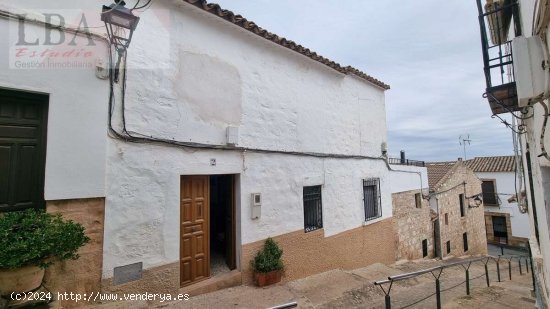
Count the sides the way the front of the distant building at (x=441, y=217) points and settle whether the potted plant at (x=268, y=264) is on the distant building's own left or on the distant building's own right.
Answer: on the distant building's own right

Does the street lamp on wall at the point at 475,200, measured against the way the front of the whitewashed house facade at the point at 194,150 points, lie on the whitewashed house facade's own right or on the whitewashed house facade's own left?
on the whitewashed house facade's own left

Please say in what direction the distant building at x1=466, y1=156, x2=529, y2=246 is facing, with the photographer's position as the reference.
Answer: facing the viewer

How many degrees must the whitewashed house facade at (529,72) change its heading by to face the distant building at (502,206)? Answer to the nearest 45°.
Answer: approximately 90° to its right

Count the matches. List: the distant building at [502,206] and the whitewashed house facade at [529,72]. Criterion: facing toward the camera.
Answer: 1

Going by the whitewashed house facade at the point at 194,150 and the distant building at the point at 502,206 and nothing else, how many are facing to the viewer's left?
0

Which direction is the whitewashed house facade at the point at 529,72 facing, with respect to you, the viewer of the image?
facing to the left of the viewer

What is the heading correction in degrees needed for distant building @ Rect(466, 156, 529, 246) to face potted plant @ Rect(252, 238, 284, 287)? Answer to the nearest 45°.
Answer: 0° — it already faces it

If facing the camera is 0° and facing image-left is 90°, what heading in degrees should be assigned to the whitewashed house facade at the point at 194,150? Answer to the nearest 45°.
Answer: approximately 315°

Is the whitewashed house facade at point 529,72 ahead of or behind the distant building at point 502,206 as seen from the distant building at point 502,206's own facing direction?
ahead

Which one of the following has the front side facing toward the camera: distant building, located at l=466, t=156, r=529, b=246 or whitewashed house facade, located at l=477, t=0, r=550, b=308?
the distant building

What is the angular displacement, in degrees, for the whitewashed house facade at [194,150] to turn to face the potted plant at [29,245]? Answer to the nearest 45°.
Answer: approximately 90° to its right
